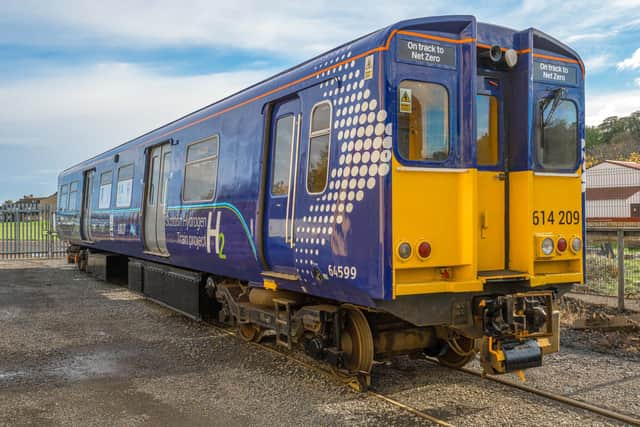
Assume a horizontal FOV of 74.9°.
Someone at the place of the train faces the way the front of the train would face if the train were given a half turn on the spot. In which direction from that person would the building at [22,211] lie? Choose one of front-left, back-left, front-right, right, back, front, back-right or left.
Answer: front

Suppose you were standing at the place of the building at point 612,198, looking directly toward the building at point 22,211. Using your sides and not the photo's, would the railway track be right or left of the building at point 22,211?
left

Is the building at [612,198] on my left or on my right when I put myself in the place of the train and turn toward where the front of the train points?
on my left

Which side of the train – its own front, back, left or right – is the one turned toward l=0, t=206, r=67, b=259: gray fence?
back

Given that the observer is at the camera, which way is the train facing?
facing the viewer and to the right of the viewer
